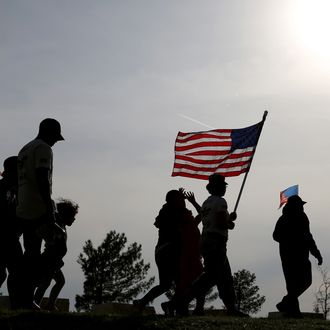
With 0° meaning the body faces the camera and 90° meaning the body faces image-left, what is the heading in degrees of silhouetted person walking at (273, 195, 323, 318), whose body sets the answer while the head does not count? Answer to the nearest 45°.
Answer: approximately 270°

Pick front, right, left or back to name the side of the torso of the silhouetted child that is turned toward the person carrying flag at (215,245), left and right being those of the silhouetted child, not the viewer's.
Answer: front

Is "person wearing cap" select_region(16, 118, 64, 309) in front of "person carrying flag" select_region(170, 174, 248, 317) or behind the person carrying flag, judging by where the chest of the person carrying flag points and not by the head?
behind

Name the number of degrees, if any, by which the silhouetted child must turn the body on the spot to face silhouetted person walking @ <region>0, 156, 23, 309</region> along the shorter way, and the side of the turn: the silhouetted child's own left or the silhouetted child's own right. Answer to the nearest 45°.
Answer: approximately 135° to the silhouetted child's own right

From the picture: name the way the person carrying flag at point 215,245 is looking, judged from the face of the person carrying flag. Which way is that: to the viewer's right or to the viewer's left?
to the viewer's right

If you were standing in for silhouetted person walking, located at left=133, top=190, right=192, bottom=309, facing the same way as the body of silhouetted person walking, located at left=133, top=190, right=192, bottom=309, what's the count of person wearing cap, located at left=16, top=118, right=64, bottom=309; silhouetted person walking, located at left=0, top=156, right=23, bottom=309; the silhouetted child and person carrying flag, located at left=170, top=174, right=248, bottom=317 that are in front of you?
1

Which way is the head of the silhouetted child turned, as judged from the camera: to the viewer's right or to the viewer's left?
to the viewer's right

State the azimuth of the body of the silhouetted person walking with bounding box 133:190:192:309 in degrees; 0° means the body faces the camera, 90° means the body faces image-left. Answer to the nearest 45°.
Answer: approximately 270°

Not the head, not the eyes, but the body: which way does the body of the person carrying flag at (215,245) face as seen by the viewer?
to the viewer's right

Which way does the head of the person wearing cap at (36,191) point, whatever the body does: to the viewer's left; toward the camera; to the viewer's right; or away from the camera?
to the viewer's right

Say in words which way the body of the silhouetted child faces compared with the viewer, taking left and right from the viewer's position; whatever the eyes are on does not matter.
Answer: facing to the right of the viewer
